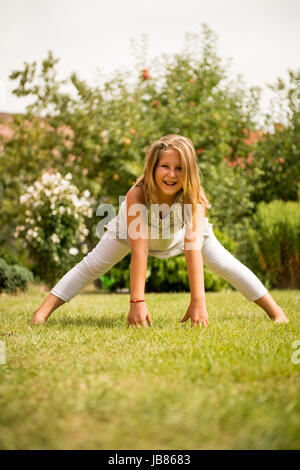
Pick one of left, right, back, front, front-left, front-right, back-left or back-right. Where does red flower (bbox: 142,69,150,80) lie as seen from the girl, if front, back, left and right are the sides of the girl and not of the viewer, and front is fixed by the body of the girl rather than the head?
back

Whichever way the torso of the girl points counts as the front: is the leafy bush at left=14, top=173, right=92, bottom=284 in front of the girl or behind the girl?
behind

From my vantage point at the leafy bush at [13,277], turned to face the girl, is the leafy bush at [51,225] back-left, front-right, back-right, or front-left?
back-left

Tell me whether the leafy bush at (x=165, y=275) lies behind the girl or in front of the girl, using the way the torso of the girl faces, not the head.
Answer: behind

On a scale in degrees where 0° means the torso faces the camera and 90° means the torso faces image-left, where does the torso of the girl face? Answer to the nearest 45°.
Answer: approximately 0°

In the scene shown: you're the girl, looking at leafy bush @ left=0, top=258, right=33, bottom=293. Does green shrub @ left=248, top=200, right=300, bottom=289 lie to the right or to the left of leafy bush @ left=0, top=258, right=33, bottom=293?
right
